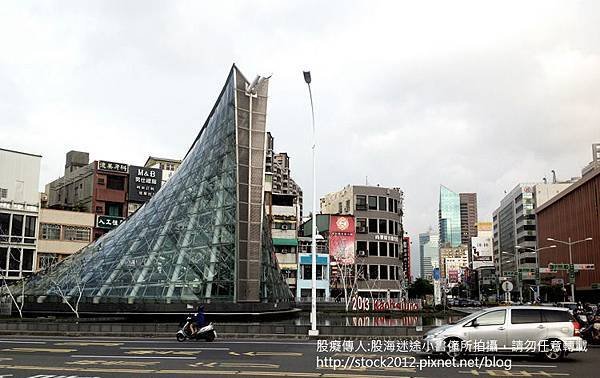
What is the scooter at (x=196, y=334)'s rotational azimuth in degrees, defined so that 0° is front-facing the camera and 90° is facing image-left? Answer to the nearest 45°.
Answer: approximately 90°

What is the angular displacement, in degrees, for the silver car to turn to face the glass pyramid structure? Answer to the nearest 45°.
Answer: approximately 45° to its right

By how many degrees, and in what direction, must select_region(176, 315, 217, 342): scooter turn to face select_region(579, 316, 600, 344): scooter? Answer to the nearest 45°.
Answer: approximately 180°

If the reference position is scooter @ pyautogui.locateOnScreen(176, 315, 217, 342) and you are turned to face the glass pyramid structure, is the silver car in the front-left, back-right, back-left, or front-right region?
back-right

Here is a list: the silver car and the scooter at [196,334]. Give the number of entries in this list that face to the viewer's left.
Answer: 2

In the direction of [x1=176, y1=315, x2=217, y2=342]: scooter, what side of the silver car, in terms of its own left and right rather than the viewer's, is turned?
front

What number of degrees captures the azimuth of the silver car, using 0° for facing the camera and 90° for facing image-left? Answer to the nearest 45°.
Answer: approximately 90°

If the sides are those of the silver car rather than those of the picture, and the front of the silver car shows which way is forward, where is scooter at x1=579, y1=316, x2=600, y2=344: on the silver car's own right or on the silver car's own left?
on the silver car's own right
